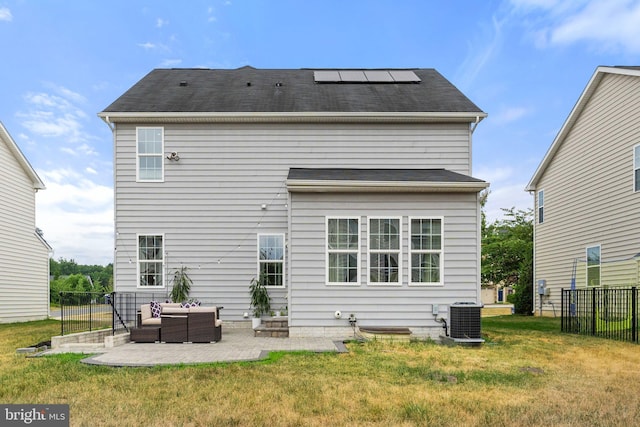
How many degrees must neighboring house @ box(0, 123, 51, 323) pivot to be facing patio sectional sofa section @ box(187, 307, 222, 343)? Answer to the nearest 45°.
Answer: approximately 135° to its right

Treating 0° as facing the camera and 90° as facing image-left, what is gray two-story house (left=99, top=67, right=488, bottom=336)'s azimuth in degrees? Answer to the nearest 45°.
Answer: approximately 180°

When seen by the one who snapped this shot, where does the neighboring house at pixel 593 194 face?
facing away from the viewer and to the left of the viewer

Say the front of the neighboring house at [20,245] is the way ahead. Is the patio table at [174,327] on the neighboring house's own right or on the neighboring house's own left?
on the neighboring house's own right
